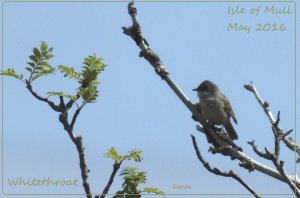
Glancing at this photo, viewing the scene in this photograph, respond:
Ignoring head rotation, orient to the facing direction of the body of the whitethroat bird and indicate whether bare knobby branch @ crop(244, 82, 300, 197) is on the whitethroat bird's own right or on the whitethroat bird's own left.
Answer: on the whitethroat bird's own left

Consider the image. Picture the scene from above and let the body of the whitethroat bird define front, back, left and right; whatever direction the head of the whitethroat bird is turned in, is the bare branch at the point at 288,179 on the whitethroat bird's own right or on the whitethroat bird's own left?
on the whitethroat bird's own left

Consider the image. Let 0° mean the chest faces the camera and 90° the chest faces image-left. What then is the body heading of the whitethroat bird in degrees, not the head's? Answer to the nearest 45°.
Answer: approximately 45°
